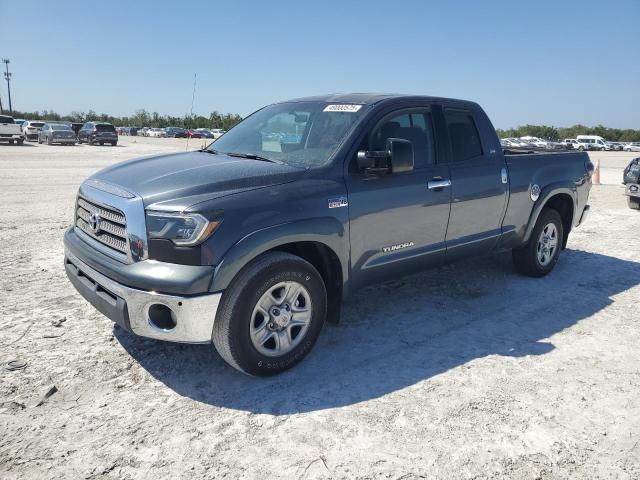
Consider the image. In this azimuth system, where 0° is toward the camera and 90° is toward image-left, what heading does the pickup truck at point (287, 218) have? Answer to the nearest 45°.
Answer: approximately 45°

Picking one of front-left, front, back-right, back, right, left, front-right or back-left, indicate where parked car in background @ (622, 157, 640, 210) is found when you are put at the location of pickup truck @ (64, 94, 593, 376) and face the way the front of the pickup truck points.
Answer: back

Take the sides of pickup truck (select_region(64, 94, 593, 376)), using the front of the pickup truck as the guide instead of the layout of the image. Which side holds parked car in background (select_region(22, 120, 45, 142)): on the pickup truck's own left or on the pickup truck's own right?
on the pickup truck's own right

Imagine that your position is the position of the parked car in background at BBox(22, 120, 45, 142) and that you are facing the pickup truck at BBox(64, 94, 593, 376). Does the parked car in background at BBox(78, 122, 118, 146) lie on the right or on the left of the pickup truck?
left

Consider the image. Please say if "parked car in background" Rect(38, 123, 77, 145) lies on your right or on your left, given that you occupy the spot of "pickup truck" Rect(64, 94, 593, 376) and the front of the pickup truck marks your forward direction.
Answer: on your right

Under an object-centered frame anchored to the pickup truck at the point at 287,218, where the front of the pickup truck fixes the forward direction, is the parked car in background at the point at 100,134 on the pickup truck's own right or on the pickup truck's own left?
on the pickup truck's own right
